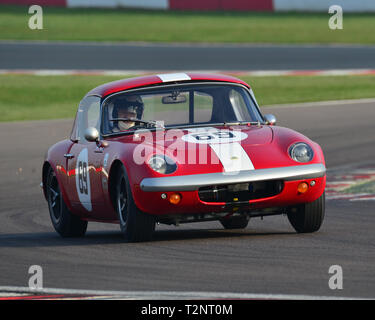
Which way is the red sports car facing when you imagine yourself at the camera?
facing the viewer and to the right of the viewer
